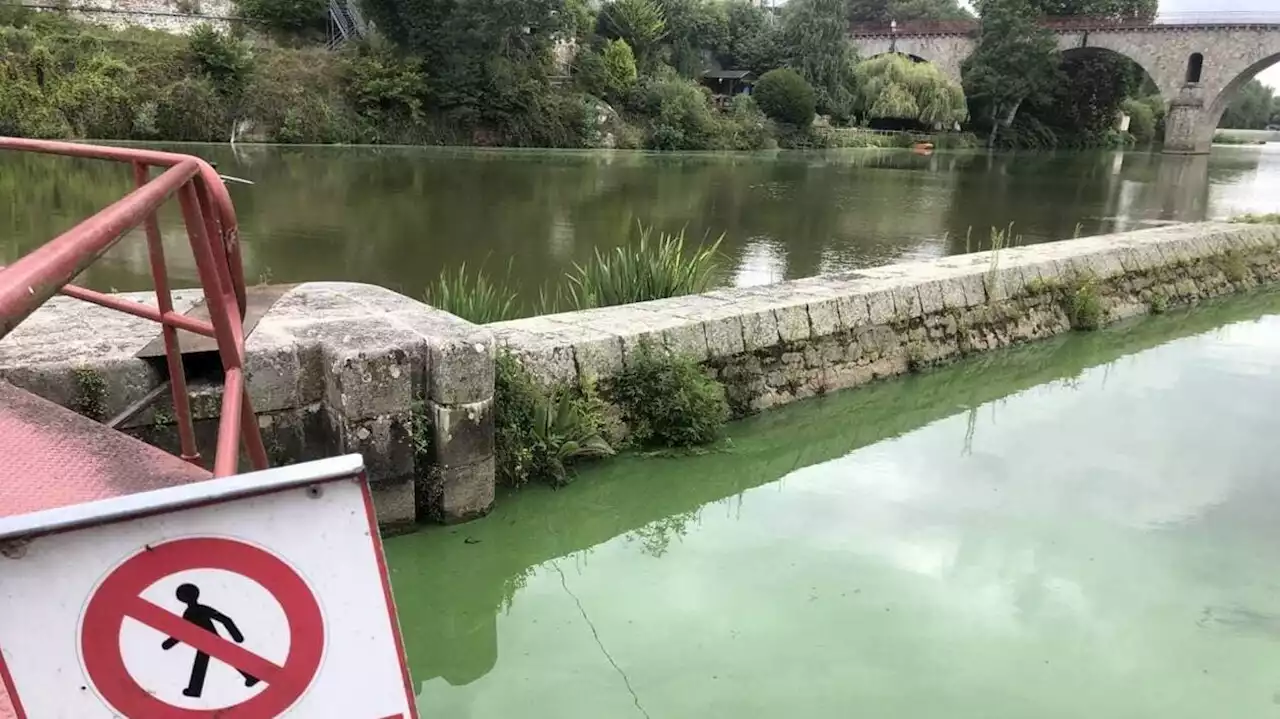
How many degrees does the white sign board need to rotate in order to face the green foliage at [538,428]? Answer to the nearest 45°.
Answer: approximately 135° to its left

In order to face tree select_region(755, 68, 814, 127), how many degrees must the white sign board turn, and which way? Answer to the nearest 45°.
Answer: approximately 135° to its left

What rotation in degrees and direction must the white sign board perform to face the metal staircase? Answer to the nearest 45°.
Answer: approximately 180°

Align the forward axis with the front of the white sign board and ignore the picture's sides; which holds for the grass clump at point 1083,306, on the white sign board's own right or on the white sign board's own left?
on the white sign board's own left

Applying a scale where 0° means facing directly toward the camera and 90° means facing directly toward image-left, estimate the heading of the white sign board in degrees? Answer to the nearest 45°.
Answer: approximately 0°

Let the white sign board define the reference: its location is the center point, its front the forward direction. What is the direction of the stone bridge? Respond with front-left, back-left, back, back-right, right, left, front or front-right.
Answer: back-left

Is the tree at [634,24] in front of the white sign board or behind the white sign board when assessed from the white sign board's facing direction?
behind

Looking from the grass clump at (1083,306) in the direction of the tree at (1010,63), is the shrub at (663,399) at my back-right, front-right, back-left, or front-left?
back-left

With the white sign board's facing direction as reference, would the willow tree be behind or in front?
behind
